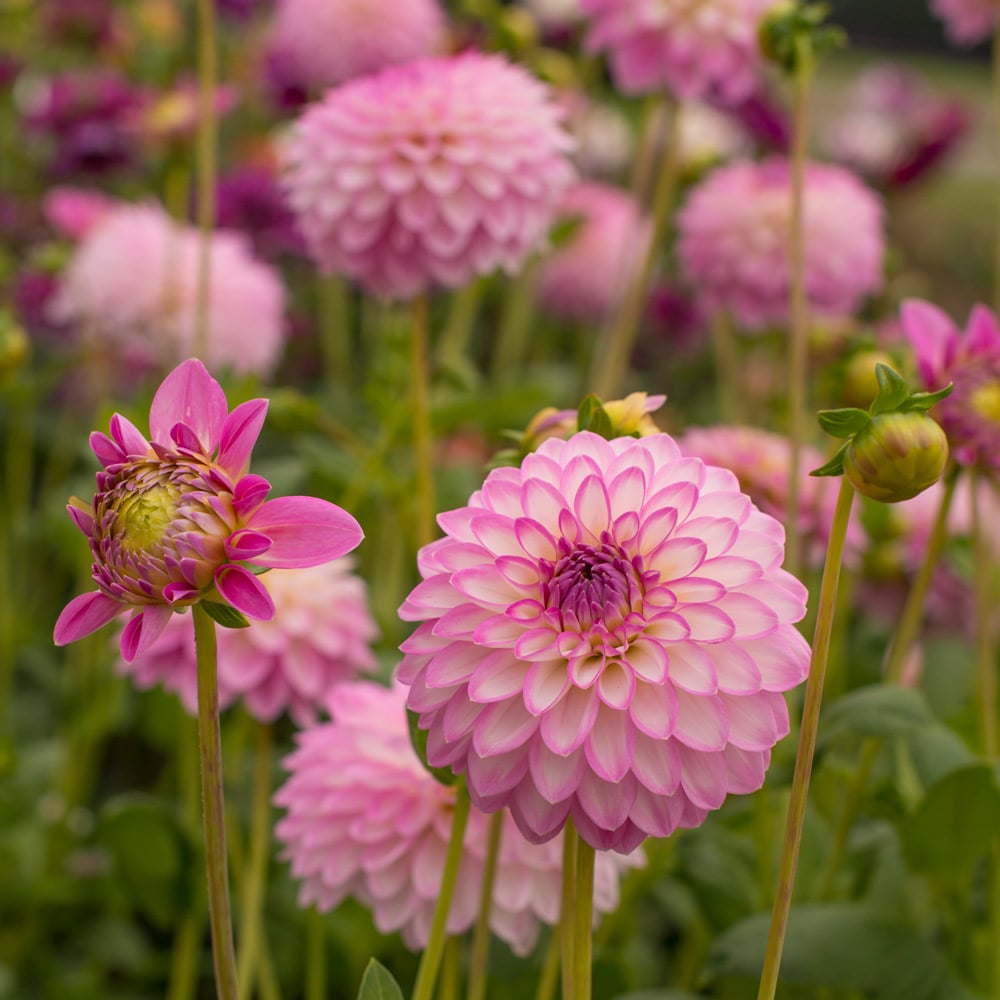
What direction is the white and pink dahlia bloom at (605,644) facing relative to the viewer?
toward the camera

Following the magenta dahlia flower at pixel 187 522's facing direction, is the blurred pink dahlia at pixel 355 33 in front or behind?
behind

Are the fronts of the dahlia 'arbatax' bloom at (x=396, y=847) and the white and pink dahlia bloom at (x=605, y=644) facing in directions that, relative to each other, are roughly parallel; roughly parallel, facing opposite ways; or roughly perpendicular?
roughly parallel

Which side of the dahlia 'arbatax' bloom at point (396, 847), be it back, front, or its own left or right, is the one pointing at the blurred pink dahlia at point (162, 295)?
back

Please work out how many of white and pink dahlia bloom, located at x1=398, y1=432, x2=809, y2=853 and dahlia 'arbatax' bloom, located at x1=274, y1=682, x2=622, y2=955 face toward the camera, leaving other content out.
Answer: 2

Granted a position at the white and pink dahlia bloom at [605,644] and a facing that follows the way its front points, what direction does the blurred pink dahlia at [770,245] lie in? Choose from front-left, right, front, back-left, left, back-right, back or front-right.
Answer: back

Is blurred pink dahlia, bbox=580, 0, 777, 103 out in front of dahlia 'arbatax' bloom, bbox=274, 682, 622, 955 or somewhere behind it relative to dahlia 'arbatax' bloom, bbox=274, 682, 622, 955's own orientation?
behind

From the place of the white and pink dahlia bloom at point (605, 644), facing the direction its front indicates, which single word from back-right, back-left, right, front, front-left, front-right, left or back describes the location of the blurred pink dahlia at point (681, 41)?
back

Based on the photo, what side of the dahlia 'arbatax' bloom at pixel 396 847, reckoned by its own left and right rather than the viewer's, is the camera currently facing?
front

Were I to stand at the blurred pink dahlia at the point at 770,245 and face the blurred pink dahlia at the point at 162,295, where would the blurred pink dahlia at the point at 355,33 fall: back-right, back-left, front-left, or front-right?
front-right
